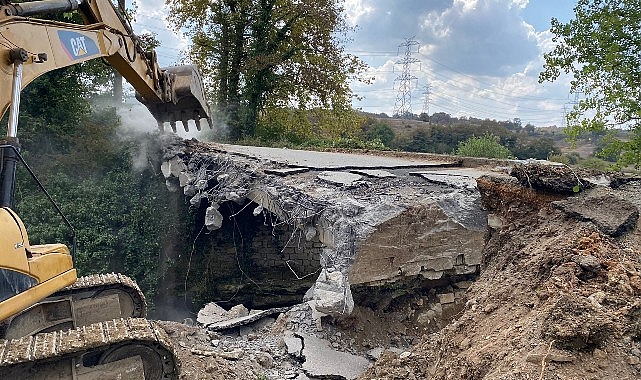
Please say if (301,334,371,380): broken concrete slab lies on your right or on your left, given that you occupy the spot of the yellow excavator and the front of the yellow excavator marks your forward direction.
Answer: on your right

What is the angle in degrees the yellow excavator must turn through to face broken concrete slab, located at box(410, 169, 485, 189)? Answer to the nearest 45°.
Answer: approximately 45° to its right

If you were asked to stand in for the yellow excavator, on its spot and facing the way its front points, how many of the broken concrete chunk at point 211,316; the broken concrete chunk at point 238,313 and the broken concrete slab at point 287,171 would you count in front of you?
3

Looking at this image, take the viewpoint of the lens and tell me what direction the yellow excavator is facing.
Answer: facing away from the viewer and to the right of the viewer

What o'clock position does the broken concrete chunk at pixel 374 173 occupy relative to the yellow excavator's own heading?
The broken concrete chunk is roughly at 1 o'clock from the yellow excavator.

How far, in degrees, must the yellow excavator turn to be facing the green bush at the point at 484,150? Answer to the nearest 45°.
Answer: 0° — it already faces it

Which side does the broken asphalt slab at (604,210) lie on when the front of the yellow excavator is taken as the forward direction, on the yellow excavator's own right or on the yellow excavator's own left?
on the yellow excavator's own right

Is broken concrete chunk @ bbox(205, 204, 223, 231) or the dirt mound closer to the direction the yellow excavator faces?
the broken concrete chunk

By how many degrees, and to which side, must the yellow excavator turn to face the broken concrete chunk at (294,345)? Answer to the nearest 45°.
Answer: approximately 45° to its right

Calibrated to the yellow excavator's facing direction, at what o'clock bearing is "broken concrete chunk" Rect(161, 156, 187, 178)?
The broken concrete chunk is roughly at 11 o'clock from the yellow excavator.

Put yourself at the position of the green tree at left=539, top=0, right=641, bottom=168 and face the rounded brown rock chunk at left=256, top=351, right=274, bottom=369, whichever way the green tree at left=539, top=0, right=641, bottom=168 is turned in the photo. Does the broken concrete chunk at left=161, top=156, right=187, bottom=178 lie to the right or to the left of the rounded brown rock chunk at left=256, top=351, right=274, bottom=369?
right
